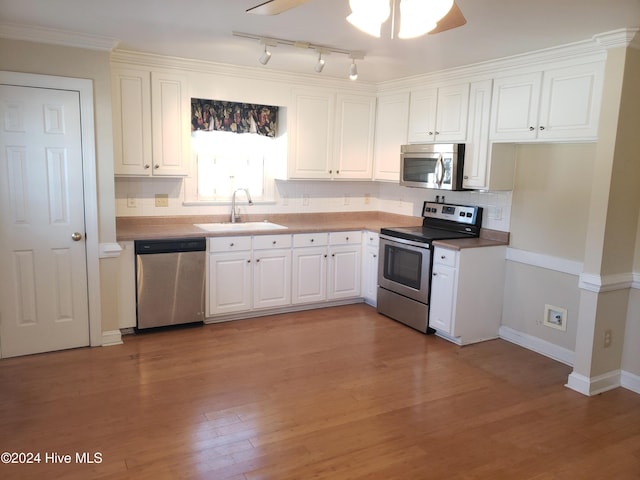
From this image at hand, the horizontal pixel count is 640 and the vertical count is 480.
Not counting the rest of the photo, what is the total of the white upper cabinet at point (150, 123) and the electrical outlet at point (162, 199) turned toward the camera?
2

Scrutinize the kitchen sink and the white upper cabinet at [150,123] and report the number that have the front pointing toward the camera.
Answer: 2

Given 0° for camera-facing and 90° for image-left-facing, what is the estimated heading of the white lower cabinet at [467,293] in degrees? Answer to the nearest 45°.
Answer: approximately 45°

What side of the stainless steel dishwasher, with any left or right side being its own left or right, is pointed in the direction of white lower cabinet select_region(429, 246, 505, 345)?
left

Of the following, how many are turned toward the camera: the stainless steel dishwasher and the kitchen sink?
2

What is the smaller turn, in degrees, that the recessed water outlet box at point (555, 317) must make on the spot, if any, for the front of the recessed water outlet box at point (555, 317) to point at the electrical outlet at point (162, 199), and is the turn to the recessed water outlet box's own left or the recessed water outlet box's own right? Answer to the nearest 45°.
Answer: approximately 45° to the recessed water outlet box's own right

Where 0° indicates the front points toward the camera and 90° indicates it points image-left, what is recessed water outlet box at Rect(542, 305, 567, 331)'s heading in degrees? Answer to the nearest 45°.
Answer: approximately 45°
